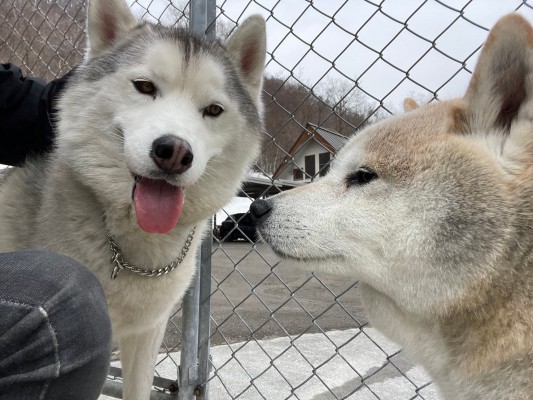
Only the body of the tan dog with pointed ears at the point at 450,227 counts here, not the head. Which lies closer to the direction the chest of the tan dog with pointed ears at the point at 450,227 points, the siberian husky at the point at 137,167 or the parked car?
the siberian husky

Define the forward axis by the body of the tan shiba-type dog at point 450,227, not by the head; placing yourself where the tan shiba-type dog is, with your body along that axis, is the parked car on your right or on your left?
on your right

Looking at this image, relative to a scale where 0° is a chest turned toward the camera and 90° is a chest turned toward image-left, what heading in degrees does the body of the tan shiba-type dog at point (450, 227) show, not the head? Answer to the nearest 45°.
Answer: approximately 90°

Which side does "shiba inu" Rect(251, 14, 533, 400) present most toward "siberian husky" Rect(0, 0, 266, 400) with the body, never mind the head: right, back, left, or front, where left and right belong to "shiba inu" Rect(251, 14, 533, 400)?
front

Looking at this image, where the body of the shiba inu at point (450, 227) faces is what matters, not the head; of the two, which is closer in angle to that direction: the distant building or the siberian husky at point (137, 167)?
the siberian husky

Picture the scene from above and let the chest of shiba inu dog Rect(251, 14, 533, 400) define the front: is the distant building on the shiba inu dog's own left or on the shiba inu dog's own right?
on the shiba inu dog's own right
